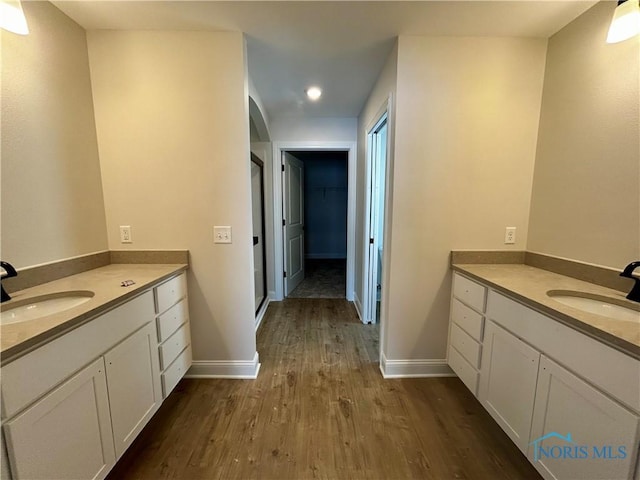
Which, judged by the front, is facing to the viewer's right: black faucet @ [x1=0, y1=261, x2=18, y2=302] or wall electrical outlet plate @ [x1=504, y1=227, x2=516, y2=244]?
the black faucet

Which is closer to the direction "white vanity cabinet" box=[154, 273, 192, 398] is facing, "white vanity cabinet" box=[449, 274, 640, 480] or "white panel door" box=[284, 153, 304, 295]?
the white vanity cabinet

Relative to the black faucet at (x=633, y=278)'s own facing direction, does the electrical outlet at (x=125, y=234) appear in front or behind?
in front

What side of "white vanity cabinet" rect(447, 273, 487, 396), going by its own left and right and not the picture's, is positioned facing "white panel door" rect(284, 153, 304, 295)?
right

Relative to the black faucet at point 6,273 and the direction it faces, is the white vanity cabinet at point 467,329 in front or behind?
in front

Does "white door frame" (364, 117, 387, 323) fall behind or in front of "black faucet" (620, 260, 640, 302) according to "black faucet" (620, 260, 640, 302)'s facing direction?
in front

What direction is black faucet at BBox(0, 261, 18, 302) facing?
to the viewer's right
